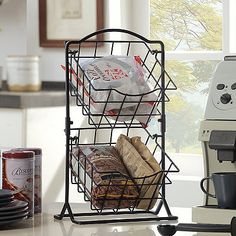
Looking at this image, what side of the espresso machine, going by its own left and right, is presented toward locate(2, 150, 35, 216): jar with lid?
right

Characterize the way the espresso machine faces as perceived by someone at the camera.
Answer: facing the viewer
